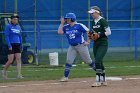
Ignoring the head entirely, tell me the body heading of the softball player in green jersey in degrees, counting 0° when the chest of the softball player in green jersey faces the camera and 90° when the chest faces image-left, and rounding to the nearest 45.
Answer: approximately 45°
